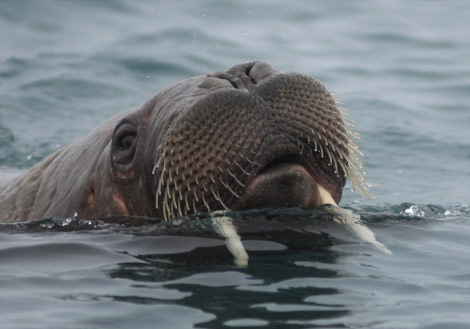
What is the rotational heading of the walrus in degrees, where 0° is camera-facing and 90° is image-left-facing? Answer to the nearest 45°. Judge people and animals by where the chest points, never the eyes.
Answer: approximately 315°
